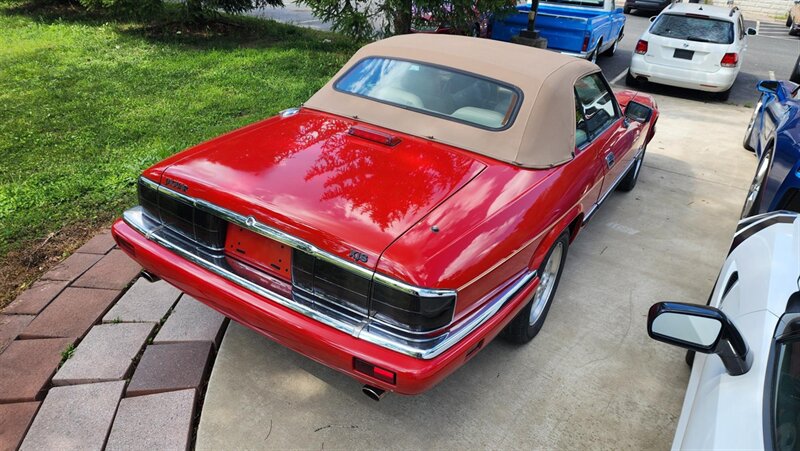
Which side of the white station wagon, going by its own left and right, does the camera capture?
back

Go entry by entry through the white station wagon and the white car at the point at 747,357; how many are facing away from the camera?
2

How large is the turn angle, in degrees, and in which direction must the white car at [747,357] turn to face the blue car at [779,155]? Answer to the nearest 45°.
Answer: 0° — it already faces it

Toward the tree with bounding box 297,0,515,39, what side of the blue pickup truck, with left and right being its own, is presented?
back

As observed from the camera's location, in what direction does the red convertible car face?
facing away from the viewer and to the right of the viewer

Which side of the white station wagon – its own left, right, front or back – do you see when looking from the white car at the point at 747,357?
back

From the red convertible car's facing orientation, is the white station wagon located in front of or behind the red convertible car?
in front

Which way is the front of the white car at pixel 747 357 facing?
away from the camera

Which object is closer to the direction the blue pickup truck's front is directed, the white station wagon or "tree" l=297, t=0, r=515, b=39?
the white station wagon

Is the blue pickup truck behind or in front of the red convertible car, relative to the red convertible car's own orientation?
in front

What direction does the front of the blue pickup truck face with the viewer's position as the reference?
facing away from the viewer and to the right of the viewer
